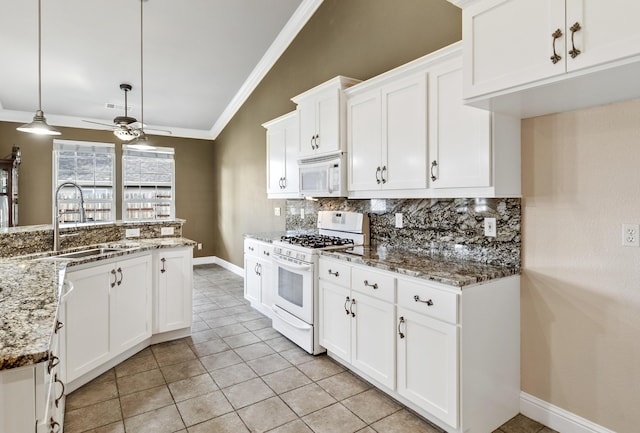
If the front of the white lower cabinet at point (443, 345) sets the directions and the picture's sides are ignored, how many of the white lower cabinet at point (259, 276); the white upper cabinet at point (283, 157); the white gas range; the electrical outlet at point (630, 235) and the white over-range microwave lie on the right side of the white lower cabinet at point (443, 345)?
4

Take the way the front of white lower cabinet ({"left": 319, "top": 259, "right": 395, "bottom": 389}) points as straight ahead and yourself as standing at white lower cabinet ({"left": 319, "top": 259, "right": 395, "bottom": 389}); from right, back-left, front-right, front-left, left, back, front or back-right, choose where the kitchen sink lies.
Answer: front-right

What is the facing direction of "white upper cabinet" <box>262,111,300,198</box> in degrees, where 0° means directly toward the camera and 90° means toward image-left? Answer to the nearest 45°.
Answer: approximately 45°

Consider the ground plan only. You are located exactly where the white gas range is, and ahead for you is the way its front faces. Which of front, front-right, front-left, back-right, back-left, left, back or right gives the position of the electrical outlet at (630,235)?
left

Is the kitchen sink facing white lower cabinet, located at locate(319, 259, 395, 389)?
yes

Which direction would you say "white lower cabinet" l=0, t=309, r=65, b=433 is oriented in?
to the viewer's right

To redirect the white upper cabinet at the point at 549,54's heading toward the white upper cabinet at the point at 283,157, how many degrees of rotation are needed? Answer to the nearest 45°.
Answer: approximately 90° to its right

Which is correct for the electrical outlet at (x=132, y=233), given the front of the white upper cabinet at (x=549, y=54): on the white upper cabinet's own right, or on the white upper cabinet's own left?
on the white upper cabinet's own right

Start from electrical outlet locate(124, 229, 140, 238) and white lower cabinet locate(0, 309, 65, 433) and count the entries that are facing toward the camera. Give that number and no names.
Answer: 1

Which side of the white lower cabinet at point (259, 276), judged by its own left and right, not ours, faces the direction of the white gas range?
left
